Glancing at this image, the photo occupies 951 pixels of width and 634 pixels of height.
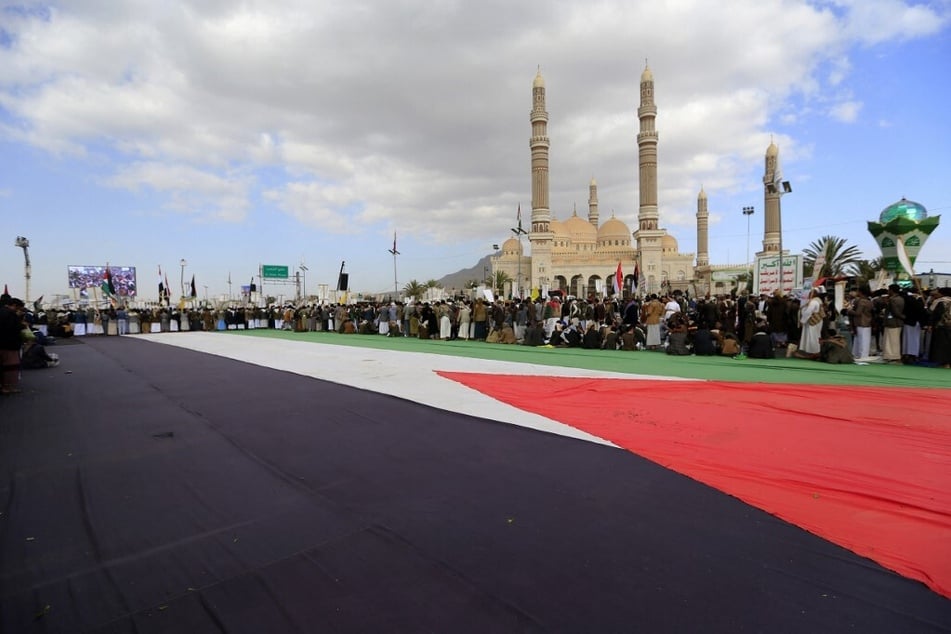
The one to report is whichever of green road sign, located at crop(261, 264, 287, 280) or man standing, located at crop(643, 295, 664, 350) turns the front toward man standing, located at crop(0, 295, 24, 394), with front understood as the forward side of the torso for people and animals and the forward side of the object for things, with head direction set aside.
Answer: the green road sign

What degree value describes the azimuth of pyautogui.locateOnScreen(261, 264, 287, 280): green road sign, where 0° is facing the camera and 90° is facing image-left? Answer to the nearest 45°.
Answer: approximately 0°

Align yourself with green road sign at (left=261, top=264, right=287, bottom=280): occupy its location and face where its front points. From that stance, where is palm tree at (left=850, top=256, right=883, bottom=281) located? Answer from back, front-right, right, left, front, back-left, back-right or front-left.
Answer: front-left

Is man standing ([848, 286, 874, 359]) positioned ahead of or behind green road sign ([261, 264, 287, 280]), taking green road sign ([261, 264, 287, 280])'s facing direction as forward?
ahead

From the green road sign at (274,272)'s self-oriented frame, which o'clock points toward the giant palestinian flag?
The giant palestinian flag is roughly at 12 o'clock from the green road sign.

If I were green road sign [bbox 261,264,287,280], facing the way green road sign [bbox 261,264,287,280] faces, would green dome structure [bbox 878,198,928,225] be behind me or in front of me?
in front
